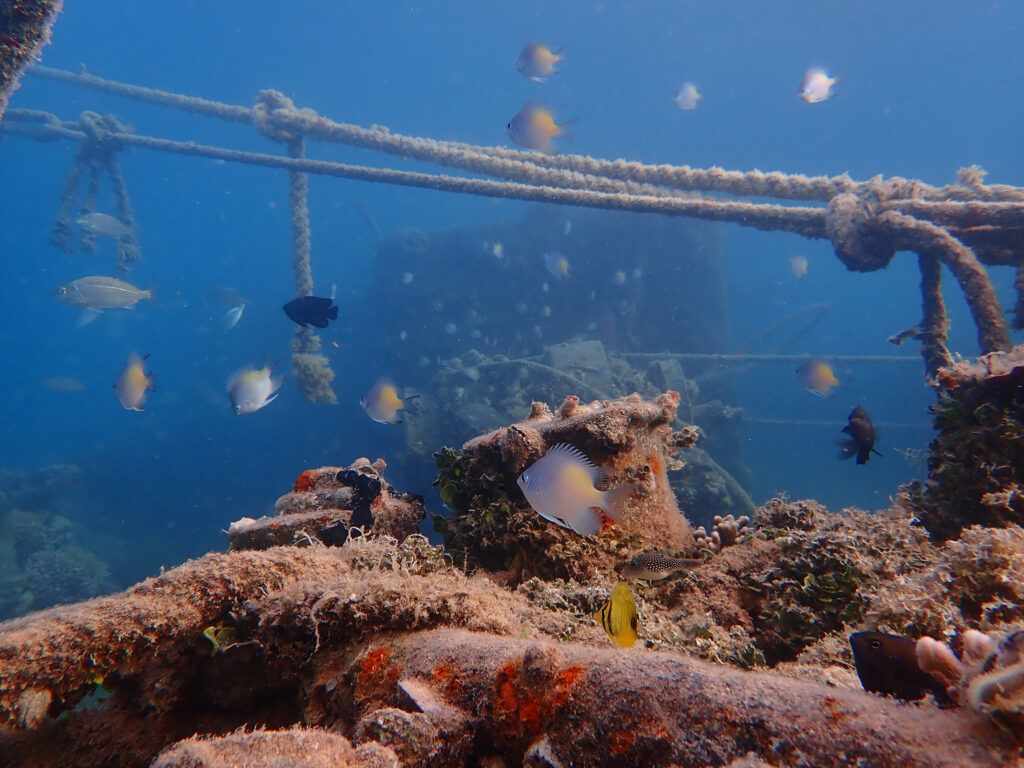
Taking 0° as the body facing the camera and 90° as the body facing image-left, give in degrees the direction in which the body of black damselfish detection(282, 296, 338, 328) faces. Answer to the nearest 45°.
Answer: approximately 90°

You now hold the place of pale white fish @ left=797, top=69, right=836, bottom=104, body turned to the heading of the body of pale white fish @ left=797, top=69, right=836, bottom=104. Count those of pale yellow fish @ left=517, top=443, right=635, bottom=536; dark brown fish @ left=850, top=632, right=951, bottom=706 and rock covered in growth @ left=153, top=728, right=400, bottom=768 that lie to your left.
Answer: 3

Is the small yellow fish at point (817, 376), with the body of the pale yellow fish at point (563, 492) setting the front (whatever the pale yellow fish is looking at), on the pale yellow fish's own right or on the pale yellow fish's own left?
on the pale yellow fish's own right

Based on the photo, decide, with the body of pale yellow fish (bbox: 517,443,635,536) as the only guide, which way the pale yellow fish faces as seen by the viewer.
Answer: to the viewer's left

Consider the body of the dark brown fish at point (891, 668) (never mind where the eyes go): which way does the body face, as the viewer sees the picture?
to the viewer's left

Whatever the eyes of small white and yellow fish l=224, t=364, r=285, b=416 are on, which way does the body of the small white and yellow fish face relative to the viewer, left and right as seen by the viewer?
facing to the left of the viewer

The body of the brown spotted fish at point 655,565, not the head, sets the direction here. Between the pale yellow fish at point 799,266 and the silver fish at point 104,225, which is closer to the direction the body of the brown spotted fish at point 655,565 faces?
the silver fish

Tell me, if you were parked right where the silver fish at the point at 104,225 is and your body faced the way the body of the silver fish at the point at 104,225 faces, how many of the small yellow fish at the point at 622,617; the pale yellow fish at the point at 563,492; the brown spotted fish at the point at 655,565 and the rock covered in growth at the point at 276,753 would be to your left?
4
